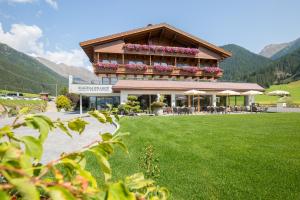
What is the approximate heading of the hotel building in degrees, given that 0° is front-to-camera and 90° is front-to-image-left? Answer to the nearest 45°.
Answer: approximately 0°
